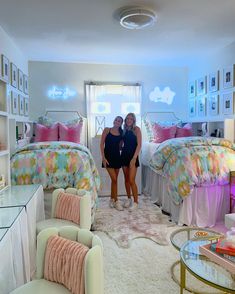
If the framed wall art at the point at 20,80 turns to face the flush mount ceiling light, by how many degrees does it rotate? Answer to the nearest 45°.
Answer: approximately 45° to its right

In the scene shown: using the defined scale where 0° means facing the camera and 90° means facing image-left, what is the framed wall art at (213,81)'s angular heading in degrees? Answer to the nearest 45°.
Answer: approximately 45°

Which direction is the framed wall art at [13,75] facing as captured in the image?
to the viewer's right

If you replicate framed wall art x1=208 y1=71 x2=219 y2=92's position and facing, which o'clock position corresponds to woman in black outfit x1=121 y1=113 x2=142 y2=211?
The woman in black outfit is roughly at 12 o'clock from the framed wall art.

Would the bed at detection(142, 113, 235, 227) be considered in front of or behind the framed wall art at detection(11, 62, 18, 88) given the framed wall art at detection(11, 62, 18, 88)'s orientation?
in front

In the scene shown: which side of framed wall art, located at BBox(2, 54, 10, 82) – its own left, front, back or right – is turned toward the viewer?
right

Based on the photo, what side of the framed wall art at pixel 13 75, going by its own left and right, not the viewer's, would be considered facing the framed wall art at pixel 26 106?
left

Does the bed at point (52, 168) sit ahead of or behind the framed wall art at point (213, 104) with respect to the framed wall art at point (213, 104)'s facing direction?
ahead

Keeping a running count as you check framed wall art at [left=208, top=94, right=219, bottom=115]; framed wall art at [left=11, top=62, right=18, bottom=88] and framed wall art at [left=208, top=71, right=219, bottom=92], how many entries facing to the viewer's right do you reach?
1

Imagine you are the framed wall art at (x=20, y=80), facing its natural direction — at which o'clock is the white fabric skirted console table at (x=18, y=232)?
The white fabric skirted console table is roughly at 3 o'clock from the framed wall art.

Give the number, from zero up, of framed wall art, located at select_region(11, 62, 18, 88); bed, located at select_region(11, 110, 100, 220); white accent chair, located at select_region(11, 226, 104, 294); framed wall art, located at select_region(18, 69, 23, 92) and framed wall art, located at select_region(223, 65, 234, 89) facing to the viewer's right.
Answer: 2

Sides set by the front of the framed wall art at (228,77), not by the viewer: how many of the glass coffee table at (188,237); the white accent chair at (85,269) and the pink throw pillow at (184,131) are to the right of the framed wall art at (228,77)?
1

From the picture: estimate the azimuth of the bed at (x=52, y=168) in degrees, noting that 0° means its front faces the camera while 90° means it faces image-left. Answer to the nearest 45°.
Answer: approximately 0°
